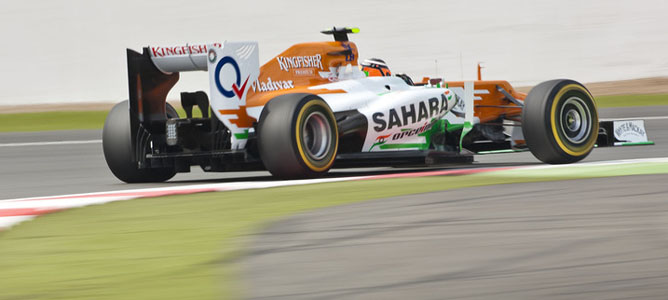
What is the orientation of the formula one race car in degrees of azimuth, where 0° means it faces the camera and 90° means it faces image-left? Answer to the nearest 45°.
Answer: approximately 225°
